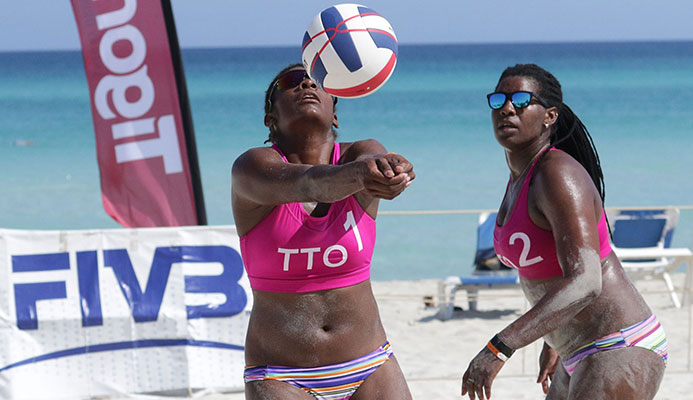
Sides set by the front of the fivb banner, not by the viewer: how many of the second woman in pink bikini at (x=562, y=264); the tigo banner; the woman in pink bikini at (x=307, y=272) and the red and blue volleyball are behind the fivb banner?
1

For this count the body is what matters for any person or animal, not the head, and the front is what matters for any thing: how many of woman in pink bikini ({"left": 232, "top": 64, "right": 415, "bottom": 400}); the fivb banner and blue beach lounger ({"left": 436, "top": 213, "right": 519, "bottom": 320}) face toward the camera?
2

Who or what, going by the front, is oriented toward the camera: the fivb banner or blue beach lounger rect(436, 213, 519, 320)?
the fivb banner

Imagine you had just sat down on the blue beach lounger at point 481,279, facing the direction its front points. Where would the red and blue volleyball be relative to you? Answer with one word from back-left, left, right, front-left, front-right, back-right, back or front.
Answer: left

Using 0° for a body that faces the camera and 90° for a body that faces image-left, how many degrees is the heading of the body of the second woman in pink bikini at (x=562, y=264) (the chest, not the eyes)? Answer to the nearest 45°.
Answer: approximately 45°

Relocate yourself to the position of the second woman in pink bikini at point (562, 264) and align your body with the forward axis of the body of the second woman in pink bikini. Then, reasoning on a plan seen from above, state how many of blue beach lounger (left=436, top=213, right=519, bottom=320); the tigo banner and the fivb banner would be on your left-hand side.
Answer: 0

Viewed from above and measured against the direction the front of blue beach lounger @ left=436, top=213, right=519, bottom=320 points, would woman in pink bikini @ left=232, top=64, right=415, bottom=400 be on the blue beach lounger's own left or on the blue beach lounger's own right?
on the blue beach lounger's own left

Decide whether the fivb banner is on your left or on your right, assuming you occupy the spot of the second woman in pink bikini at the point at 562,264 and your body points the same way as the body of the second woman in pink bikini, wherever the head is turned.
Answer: on your right

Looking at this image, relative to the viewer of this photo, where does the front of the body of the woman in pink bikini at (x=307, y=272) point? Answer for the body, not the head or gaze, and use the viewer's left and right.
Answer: facing the viewer

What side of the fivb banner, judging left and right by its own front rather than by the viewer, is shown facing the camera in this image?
front

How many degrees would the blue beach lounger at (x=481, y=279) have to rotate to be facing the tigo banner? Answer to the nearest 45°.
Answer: approximately 45° to its left

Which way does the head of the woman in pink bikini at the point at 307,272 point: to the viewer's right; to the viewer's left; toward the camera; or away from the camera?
toward the camera

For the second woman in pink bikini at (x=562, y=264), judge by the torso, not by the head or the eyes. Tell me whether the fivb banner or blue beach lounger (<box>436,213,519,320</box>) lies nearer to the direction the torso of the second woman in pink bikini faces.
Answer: the fivb banner
